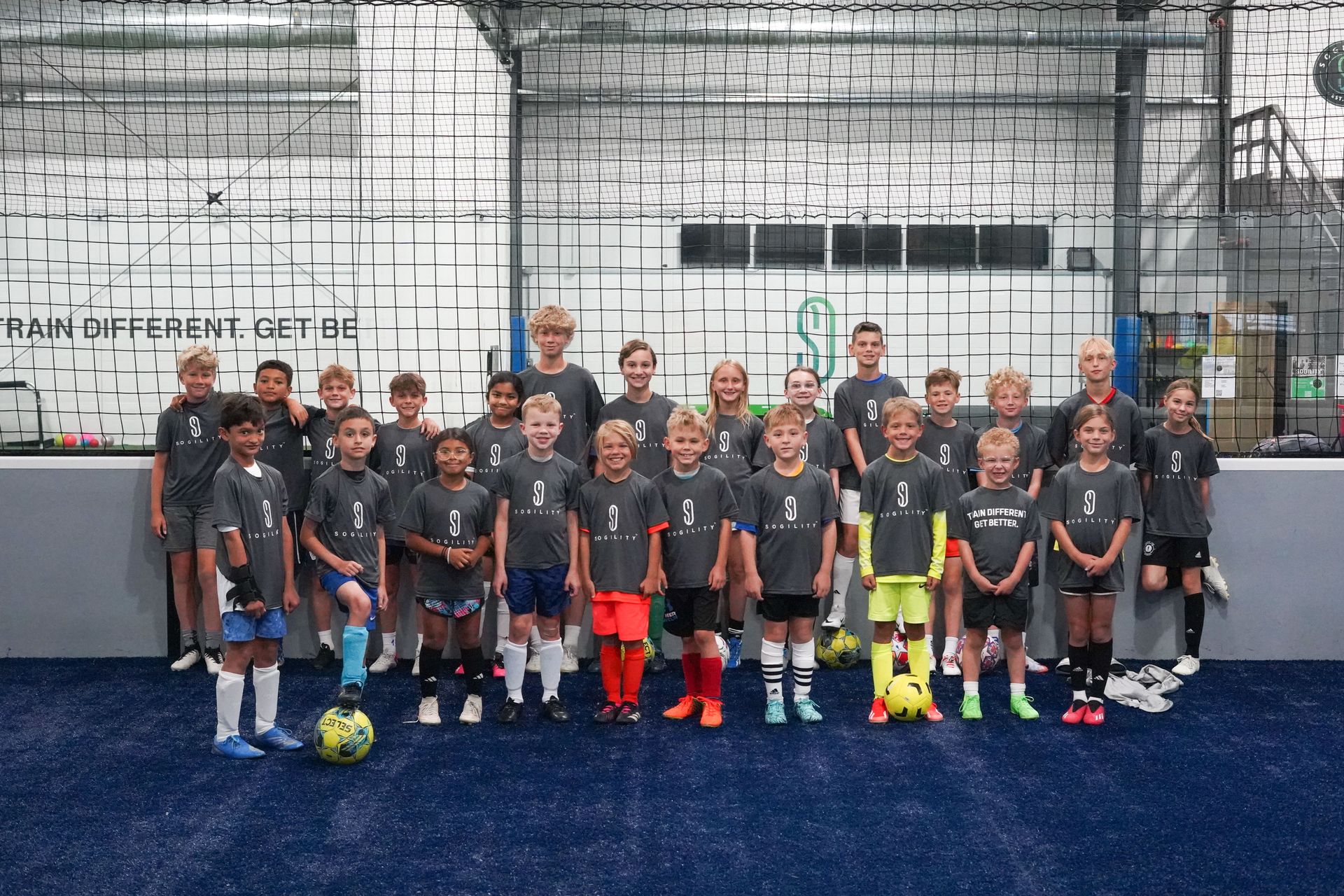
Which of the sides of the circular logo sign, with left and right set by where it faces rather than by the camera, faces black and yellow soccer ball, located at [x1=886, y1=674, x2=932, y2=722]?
front

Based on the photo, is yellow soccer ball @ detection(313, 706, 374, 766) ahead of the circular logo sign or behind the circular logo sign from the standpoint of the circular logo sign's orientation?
ahead

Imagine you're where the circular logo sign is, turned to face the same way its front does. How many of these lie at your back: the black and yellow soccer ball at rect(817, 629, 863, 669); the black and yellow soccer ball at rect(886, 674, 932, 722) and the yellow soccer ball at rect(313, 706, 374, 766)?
0

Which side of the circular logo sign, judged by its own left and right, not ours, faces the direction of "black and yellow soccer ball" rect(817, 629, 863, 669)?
front

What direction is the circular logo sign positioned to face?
toward the camera
